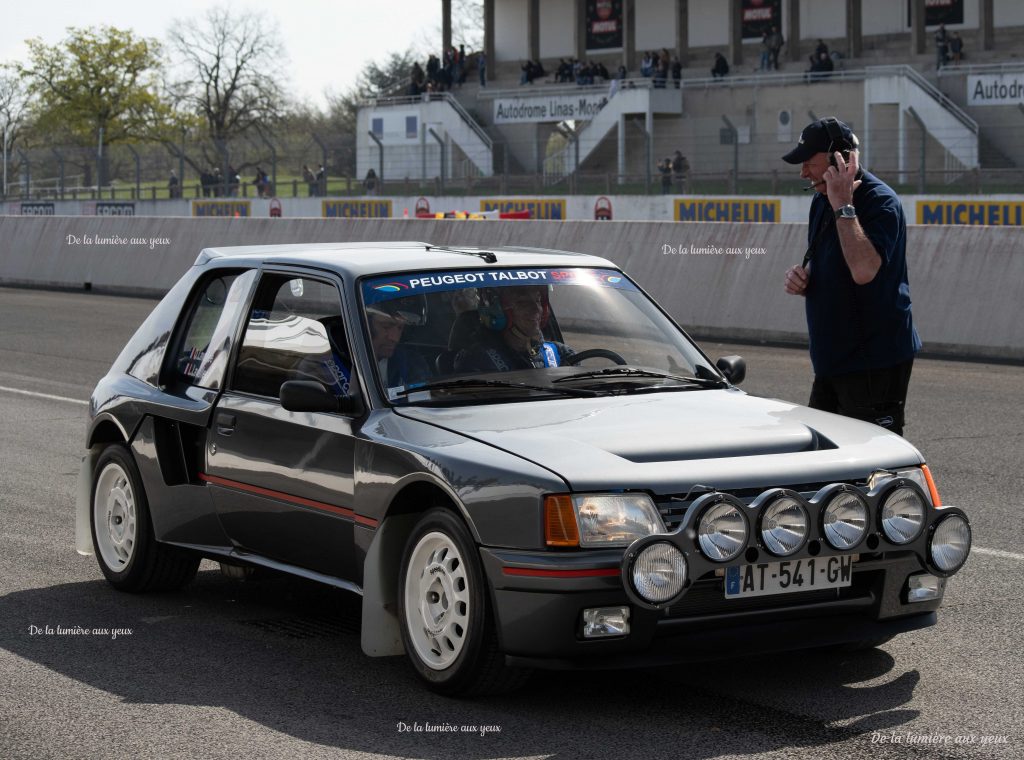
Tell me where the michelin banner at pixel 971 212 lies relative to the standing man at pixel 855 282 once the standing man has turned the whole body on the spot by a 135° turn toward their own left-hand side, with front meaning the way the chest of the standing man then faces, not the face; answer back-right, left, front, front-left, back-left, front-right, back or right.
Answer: back-left

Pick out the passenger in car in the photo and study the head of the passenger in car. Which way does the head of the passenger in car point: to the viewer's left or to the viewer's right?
to the viewer's right

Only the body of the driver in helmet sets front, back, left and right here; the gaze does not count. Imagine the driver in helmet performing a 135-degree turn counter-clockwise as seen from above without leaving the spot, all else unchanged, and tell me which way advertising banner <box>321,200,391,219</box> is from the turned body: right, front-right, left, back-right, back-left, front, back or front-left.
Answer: front

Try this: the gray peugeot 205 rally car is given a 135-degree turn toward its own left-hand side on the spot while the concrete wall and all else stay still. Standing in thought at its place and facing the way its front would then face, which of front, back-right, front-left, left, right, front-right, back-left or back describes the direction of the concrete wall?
front

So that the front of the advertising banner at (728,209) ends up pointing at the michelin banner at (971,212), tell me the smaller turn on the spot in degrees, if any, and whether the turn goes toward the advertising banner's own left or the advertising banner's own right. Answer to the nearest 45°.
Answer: approximately 45° to the advertising banner's own left

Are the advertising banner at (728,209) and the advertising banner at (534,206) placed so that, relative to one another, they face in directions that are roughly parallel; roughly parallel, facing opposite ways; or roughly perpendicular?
roughly parallel

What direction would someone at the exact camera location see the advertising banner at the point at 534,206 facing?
facing the viewer

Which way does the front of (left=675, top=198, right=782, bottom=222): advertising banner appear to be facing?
toward the camera

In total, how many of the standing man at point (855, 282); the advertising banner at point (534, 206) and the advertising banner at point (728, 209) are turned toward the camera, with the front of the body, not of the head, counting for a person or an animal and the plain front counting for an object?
2

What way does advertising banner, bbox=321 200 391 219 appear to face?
toward the camera

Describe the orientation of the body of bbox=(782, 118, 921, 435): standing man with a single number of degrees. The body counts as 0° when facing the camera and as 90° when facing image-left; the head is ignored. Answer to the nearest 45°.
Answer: approximately 90°

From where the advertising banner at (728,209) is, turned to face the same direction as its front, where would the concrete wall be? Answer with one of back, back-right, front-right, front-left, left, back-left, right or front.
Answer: front

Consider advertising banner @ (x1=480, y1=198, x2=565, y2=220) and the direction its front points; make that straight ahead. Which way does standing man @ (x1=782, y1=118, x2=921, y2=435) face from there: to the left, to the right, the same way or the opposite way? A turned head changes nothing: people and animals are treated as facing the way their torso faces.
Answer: to the right

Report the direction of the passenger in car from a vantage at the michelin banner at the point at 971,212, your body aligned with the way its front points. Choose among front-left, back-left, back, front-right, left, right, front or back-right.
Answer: front

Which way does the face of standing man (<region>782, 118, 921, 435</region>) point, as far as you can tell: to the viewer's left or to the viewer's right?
to the viewer's left

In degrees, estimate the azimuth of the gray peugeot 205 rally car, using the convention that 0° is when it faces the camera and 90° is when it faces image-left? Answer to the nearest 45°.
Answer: approximately 315°

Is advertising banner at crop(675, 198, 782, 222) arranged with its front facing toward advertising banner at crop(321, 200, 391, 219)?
no
